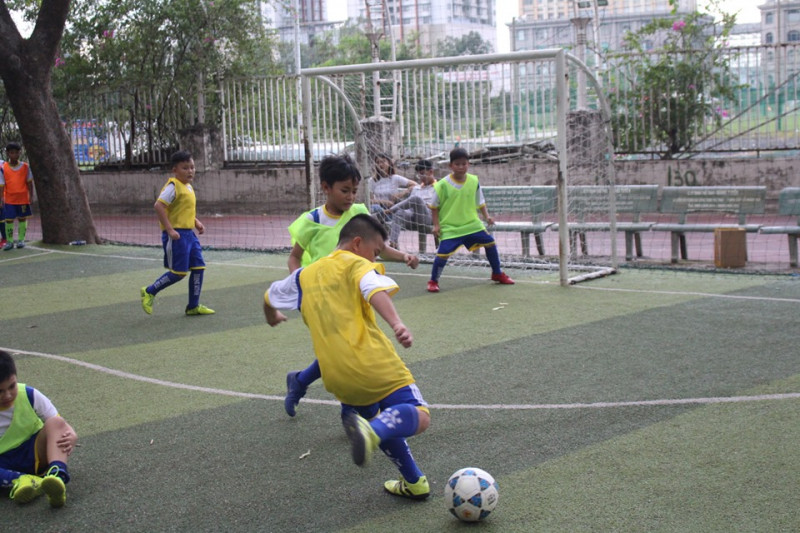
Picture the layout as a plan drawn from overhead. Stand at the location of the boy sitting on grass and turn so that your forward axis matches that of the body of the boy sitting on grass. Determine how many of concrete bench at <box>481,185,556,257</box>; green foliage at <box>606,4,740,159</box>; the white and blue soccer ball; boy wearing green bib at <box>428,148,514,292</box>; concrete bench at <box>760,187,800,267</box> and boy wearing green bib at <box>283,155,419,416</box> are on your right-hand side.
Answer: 0

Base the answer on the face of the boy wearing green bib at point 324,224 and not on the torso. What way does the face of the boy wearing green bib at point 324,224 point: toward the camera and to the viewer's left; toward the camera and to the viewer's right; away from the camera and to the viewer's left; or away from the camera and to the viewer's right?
toward the camera and to the viewer's right

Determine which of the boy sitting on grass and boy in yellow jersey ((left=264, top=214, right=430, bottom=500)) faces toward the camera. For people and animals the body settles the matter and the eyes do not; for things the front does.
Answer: the boy sitting on grass

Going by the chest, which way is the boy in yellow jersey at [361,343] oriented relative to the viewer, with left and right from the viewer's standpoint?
facing away from the viewer and to the right of the viewer

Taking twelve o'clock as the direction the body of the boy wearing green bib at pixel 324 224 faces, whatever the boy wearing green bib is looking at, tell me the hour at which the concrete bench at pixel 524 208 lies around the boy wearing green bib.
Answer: The concrete bench is roughly at 8 o'clock from the boy wearing green bib.

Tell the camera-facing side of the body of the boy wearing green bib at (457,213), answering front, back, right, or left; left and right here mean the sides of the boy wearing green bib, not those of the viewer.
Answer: front

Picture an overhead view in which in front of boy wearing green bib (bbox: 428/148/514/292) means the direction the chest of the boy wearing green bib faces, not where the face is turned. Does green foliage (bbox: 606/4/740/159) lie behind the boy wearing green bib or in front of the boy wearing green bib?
behind

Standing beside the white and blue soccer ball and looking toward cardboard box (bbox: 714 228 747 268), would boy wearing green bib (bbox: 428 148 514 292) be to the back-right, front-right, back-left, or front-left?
front-left

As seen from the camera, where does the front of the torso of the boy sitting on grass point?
toward the camera

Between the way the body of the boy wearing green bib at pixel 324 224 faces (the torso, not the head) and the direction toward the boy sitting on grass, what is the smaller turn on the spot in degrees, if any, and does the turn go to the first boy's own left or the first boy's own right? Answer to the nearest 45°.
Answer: approximately 90° to the first boy's own right

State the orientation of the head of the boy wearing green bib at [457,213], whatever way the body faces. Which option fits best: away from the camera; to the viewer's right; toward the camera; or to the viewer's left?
toward the camera

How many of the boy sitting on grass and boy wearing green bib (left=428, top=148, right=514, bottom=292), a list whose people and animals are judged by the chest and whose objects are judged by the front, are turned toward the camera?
2

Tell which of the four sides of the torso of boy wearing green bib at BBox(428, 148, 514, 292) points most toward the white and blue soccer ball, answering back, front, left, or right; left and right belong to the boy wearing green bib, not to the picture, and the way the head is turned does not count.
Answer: front
